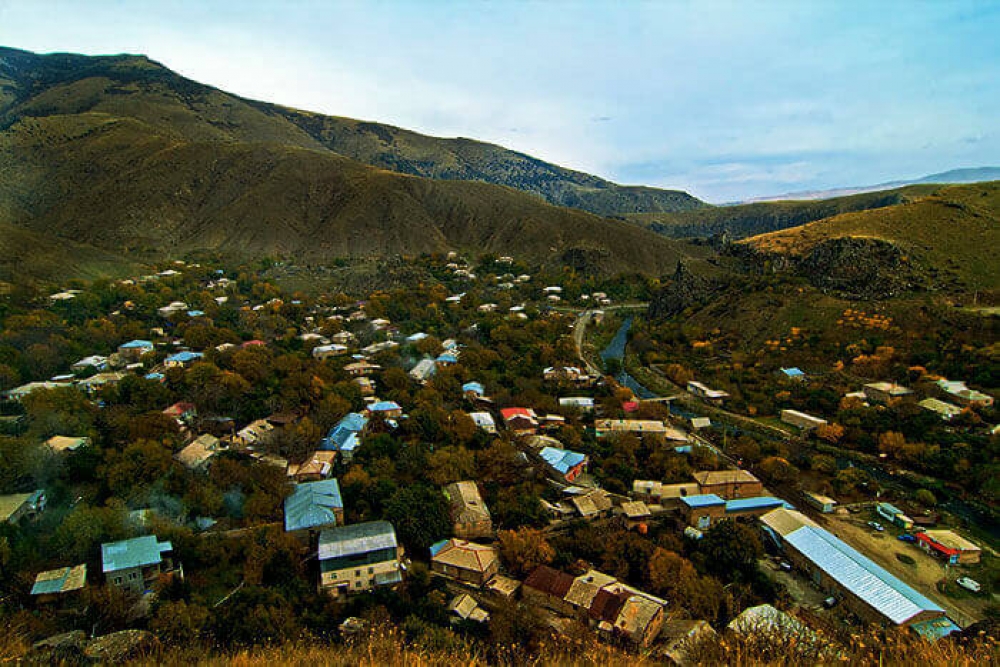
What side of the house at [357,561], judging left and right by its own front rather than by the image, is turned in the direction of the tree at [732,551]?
left

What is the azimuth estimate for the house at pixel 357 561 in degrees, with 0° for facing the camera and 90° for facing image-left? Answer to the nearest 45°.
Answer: approximately 0°

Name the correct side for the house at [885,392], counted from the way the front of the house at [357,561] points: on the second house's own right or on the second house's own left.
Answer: on the second house's own left

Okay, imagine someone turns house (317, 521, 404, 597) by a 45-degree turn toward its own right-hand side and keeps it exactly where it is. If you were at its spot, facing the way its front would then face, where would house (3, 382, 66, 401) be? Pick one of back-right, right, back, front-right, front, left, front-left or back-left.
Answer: right

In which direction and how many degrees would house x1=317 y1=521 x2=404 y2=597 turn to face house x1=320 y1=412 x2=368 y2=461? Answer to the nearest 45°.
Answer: approximately 180°

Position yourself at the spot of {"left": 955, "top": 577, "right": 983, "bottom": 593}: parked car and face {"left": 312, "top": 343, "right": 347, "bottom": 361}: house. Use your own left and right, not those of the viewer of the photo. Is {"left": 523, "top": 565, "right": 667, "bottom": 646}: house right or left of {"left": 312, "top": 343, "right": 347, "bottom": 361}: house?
left

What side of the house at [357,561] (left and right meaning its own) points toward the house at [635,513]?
left

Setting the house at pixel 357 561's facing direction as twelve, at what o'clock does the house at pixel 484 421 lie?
the house at pixel 484 421 is roughly at 7 o'clock from the house at pixel 357 561.

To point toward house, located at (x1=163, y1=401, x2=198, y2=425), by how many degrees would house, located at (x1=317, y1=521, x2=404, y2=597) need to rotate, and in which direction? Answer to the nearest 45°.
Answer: approximately 135° to its right

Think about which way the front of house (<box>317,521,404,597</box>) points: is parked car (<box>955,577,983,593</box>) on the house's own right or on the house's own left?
on the house's own left

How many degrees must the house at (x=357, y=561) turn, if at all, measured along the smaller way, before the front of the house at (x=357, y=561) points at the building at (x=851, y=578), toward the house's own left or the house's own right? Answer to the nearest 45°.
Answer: approximately 90° to the house's own left
